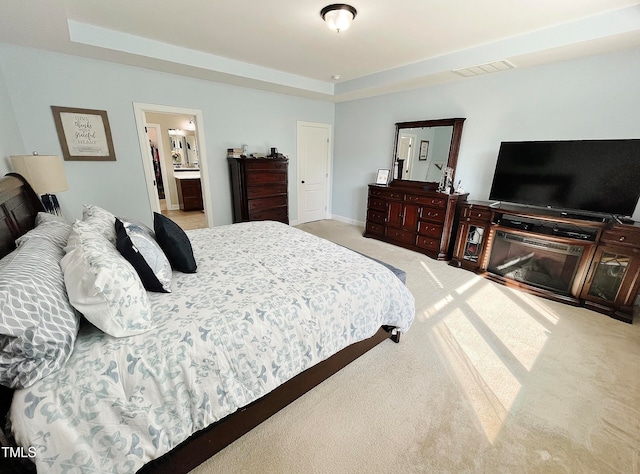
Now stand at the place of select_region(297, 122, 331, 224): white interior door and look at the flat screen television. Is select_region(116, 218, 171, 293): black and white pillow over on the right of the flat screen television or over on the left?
right

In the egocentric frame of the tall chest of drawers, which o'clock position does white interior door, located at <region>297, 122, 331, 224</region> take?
The white interior door is roughly at 9 o'clock from the tall chest of drawers.

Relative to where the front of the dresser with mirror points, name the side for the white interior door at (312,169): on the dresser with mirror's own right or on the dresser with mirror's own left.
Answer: on the dresser with mirror's own right

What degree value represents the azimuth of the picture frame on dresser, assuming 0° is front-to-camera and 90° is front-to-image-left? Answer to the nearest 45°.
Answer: approximately 45°

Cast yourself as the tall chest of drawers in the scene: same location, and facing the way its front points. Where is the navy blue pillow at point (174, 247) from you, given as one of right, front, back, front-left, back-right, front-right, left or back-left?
front-right

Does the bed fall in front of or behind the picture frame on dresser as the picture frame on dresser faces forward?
in front

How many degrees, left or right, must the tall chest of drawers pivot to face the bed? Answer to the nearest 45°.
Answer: approximately 45° to its right

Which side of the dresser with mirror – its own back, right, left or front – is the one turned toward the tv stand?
left

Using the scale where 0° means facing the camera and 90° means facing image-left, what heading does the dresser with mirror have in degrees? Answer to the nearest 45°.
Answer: approximately 45°

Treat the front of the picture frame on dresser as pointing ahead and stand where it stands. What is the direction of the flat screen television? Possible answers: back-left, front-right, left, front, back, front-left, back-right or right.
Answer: left

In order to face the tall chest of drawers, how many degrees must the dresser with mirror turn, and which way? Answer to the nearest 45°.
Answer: approximately 45° to its right
